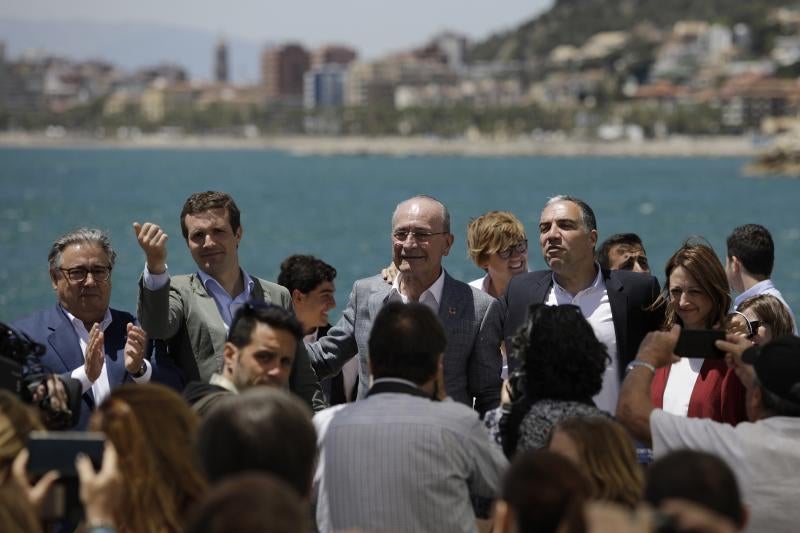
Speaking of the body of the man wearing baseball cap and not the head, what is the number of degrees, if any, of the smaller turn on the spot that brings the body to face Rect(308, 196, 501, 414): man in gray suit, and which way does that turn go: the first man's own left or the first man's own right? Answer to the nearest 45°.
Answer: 0° — they already face them

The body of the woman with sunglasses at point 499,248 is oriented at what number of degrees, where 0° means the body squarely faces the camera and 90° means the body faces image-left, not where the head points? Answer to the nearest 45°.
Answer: approximately 315°

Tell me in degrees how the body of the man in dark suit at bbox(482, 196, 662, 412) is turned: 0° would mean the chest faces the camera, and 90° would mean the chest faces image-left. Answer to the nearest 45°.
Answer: approximately 0°

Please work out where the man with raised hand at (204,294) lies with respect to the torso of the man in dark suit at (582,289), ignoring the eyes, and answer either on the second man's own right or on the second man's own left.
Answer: on the second man's own right

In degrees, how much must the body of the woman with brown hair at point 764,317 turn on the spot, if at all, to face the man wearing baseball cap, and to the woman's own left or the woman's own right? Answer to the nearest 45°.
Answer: approximately 45° to the woman's own left

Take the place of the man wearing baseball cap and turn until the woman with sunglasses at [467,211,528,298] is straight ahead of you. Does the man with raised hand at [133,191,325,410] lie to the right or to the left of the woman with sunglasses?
left

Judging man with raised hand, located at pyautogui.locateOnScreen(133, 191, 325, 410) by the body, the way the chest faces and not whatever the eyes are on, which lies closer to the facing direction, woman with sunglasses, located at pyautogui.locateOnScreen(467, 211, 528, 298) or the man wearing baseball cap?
the man wearing baseball cap
